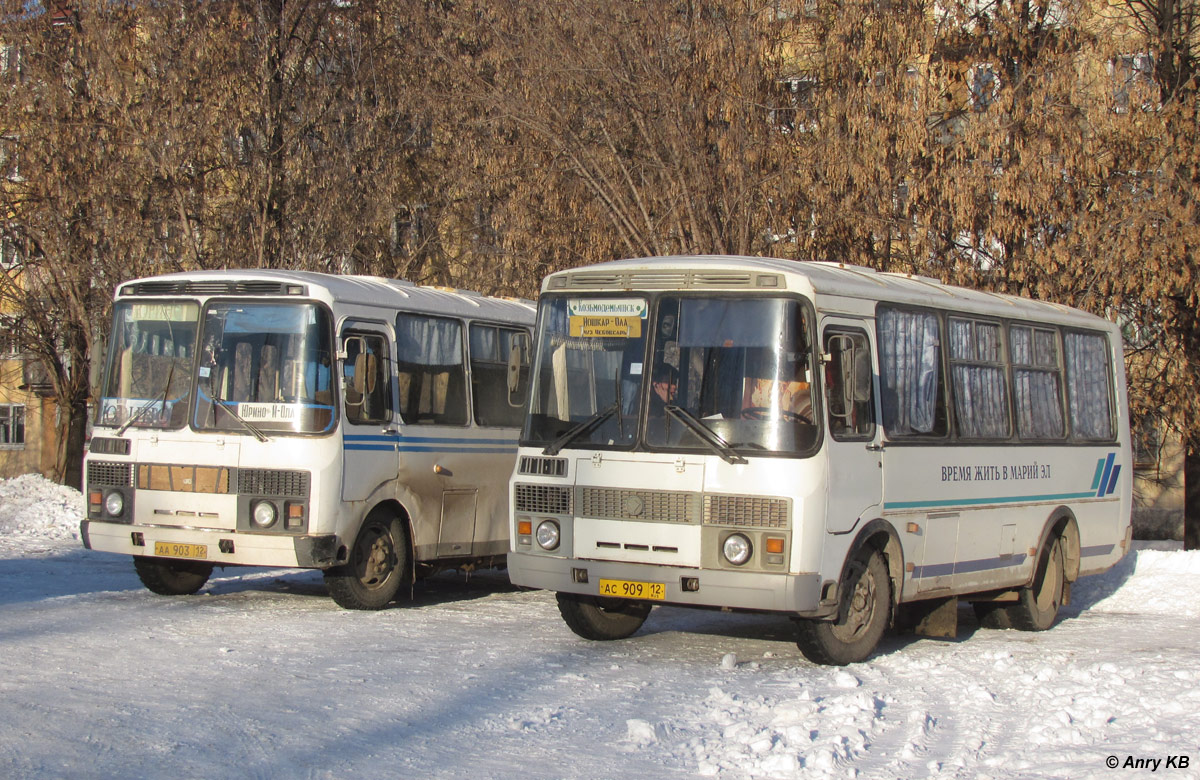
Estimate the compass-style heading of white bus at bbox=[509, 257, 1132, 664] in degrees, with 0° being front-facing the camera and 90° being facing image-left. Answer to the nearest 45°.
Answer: approximately 45°

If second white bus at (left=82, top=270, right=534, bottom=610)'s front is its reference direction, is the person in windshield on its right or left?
on its left

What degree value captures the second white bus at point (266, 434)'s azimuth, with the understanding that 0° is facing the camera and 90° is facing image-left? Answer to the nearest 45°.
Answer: approximately 45°
